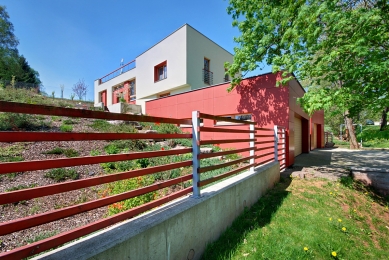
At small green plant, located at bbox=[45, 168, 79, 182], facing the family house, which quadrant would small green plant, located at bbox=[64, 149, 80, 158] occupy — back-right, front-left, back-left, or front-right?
front-left

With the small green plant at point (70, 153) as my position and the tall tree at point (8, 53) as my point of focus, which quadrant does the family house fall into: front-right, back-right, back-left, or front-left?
front-right

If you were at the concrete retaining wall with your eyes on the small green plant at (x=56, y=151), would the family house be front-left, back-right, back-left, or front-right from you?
front-right

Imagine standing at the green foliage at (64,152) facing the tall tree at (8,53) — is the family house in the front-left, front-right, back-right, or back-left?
front-right
